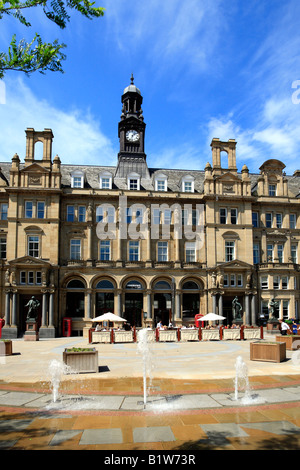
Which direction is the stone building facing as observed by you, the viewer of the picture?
facing the viewer

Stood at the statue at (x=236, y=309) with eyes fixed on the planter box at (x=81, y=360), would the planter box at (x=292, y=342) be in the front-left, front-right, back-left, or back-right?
front-left

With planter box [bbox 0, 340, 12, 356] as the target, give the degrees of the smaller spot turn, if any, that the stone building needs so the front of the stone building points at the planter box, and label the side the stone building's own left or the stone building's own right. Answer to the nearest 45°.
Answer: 0° — it already faces it

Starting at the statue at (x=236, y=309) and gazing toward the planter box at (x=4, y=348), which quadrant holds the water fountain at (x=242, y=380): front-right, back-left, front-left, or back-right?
front-left

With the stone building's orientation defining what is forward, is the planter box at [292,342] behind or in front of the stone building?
in front

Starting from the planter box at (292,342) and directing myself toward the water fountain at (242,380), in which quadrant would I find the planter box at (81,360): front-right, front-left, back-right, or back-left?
front-right

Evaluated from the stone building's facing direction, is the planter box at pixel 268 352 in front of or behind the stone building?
in front

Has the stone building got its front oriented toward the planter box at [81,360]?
yes
